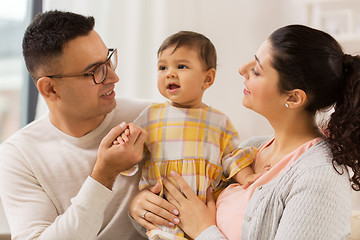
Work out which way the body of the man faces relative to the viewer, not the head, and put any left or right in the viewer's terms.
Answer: facing the viewer and to the right of the viewer

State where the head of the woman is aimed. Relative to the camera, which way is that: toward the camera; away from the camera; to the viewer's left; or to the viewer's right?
to the viewer's left

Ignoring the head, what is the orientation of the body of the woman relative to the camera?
to the viewer's left

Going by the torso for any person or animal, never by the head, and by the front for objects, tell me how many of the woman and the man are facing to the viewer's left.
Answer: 1

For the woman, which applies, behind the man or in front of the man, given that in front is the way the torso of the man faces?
in front

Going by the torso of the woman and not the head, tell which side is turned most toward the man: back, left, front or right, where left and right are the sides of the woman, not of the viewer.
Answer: front
